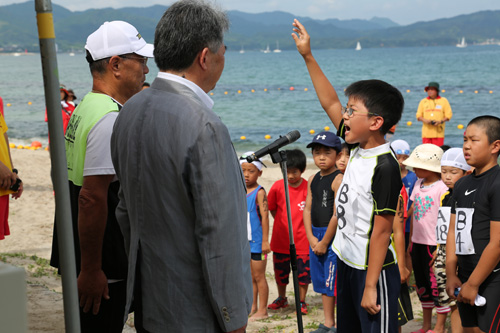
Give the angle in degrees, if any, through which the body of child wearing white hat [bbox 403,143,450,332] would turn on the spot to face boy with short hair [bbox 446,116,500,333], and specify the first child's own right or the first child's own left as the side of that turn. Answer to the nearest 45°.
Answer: approximately 45° to the first child's own left

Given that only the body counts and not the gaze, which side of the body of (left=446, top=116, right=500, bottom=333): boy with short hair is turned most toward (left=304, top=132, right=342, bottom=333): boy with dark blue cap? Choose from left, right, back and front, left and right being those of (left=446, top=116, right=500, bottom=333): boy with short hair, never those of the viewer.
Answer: right

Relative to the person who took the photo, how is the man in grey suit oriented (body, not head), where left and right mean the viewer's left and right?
facing away from the viewer and to the right of the viewer

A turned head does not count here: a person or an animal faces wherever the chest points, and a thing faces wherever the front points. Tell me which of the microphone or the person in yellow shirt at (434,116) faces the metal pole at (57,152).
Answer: the person in yellow shirt

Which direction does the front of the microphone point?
to the viewer's right

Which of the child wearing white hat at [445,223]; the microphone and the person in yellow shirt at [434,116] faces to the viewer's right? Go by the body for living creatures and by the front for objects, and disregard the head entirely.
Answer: the microphone

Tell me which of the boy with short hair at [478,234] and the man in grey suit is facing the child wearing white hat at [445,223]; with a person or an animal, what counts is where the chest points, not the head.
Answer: the man in grey suit

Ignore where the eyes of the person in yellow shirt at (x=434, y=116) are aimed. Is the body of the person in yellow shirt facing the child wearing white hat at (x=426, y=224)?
yes

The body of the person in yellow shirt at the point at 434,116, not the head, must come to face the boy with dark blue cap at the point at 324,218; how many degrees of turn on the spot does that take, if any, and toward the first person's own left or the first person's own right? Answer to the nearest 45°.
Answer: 0° — they already face them

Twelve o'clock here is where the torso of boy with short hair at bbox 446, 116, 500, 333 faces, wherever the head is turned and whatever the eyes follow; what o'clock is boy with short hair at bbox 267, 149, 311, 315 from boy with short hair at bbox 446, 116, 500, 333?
boy with short hair at bbox 267, 149, 311, 315 is roughly at 3 o'clock from boy with short hair at bbox 446, 116, 500, 333.

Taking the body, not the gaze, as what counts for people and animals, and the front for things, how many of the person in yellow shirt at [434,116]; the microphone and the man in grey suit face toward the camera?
1
